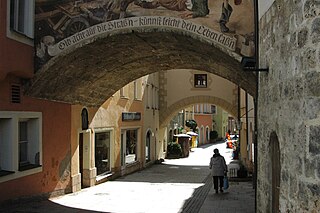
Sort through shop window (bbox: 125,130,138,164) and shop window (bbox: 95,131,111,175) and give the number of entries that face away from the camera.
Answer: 0

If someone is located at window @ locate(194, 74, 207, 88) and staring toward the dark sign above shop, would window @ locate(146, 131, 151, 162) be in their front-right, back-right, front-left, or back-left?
front-right

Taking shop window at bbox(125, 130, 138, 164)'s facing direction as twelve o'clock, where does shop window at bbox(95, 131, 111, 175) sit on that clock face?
shop window at bbox(95, 131, 111, 175) is roughly at 2 o'clock from shop window at bbox(125, 130, 138, 164).

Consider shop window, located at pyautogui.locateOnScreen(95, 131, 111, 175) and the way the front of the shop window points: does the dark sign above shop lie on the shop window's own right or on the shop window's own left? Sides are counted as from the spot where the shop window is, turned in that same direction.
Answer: on the shop window's own left

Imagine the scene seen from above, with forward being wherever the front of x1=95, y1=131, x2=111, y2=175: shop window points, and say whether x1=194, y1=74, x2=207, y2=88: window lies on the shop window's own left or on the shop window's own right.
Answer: on the shop window's own left

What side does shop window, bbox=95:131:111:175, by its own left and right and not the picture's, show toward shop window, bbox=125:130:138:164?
left

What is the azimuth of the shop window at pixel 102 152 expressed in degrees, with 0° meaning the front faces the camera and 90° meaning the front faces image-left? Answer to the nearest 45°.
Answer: approximately 315°

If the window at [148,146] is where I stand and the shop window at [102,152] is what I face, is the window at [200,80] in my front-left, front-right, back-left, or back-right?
back-left

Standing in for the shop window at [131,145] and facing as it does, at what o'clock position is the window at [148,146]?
The window is roughly at 8 o'clock from the shop window.

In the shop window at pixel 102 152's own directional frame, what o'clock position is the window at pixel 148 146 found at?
The window is roughly at 8 o'clock from the shop window.

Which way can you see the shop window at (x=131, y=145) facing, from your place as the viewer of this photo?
facing the viewer and to the right of the viewer
